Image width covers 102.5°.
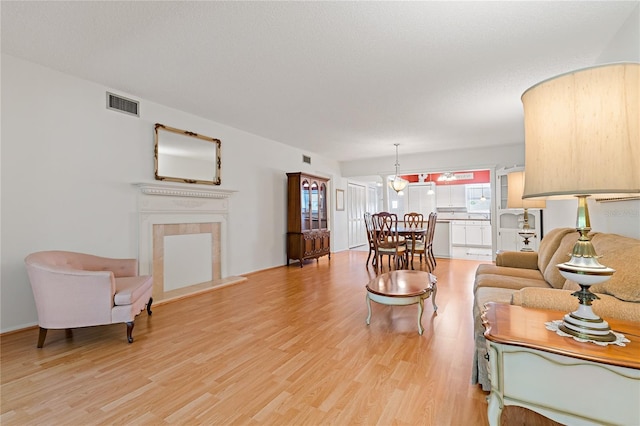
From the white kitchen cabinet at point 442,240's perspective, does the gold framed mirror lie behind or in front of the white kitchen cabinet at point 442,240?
in front

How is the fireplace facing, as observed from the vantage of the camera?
facing the viewer and to the right of the viewer

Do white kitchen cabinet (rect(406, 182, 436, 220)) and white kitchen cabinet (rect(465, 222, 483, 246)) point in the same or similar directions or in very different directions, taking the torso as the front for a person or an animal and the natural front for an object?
same or similar directions

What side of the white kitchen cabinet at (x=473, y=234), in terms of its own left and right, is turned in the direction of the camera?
front

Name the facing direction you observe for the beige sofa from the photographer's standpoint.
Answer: facing to the left of the viewer

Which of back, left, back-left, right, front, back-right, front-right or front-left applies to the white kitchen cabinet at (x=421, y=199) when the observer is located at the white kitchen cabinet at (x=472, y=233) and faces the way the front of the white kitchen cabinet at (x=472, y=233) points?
right

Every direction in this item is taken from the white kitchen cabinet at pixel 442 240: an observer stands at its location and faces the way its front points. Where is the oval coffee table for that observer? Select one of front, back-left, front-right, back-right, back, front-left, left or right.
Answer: front

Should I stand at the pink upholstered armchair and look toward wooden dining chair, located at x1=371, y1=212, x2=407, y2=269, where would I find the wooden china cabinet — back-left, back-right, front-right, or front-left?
front-left

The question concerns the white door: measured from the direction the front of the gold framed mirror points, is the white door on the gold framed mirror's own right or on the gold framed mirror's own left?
on the gold framed mirror's own left

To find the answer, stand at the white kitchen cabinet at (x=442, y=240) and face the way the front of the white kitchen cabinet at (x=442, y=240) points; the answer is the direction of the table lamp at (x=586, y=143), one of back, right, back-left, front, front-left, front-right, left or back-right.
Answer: front

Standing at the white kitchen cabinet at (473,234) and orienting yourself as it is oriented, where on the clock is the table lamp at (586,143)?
The table lamp is roughly at 12 o'clock from the white kitchen cabinet.

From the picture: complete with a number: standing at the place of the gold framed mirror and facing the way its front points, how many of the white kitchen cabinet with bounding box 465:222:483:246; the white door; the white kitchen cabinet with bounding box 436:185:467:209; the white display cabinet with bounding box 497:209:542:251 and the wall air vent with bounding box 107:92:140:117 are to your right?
1

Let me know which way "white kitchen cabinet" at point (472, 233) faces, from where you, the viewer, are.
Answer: facing the viewer

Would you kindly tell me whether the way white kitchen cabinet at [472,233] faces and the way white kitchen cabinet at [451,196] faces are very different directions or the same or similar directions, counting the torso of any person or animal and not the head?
same or similar directions

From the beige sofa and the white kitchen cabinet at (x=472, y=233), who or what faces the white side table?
the white kitchen cabinet

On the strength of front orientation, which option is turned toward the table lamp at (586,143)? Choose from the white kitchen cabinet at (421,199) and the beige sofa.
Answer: the white kitchen cabinet

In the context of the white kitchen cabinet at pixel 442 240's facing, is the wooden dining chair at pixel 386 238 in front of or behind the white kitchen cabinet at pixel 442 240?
in front

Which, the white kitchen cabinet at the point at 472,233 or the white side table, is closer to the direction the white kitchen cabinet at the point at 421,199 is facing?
the white side table

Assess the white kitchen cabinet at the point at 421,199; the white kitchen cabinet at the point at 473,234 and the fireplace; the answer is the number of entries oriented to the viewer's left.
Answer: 0
